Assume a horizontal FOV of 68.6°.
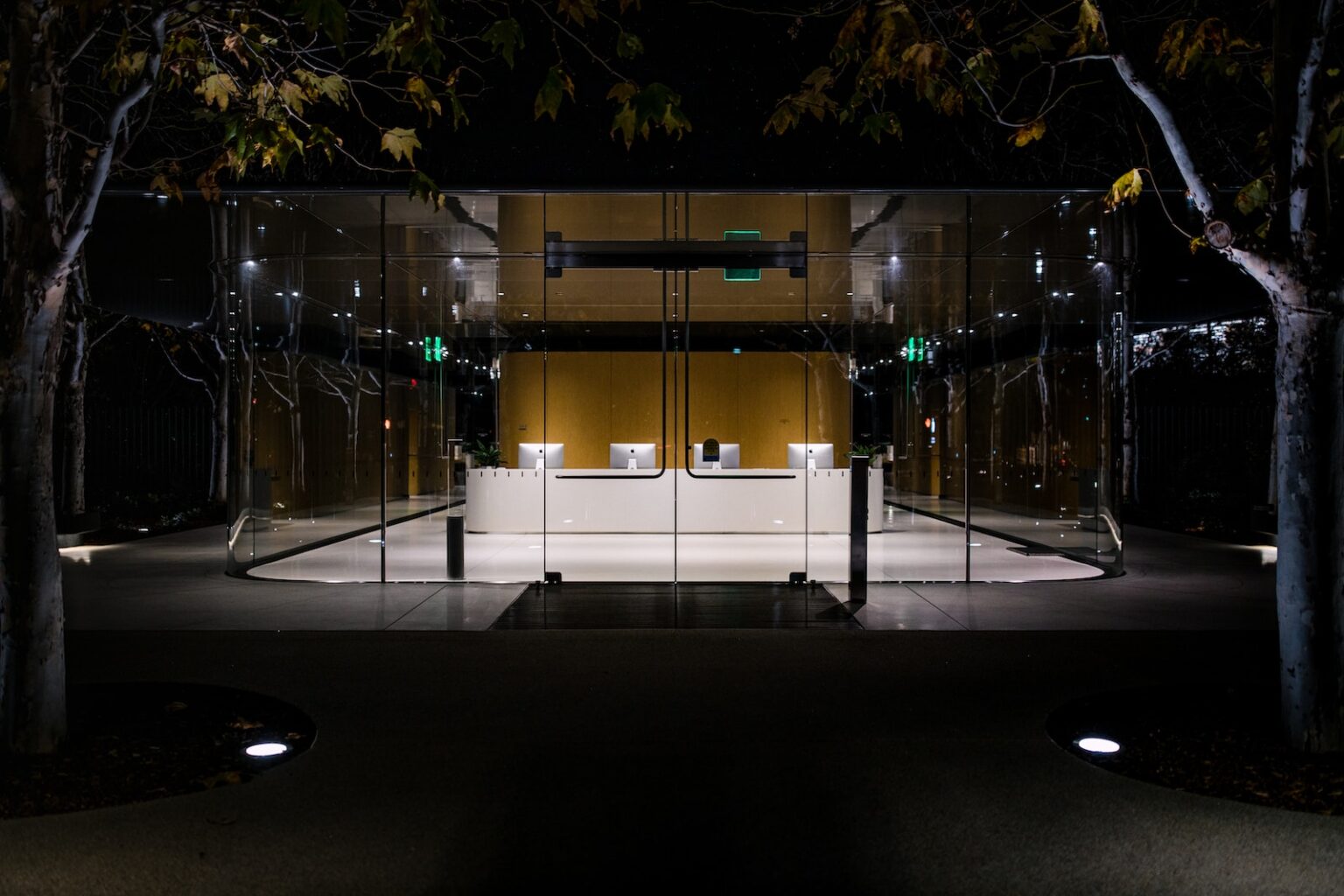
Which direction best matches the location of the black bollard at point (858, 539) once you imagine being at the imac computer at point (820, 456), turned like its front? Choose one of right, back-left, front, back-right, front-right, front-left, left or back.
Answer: back

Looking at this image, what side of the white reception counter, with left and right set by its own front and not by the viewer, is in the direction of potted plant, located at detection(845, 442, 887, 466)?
left

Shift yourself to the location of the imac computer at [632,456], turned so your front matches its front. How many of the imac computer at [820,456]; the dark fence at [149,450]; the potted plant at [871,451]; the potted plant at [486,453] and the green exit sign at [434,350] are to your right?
2

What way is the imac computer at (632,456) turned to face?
away from the camera

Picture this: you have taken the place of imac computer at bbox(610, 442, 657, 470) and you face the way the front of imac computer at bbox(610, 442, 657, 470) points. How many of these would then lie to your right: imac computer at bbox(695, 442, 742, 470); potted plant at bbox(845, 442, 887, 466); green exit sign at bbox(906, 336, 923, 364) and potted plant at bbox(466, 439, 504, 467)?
3

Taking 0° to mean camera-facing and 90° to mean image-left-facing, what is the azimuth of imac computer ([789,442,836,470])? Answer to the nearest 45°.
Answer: approximately 180°

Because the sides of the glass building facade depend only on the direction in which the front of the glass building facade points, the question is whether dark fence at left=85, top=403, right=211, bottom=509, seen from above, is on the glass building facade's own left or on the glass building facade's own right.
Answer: on the glass building facade's own right

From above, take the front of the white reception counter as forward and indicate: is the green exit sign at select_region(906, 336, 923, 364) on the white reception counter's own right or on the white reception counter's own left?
on the white reception counter's own left
